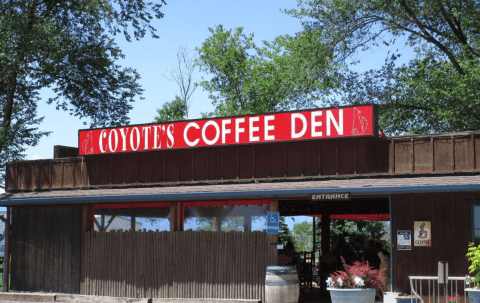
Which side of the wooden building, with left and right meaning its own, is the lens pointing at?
front

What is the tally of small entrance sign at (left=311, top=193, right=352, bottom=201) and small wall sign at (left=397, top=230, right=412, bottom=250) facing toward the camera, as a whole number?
2

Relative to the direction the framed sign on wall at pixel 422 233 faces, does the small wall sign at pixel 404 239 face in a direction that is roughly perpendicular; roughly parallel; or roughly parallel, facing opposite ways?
roughly parallel

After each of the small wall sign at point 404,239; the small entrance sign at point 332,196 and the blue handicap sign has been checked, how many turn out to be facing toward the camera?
3

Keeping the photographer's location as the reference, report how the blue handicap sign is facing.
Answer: facing the viewer

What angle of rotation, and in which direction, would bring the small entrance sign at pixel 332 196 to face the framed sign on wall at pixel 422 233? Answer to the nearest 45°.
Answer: approximately 90° to its left

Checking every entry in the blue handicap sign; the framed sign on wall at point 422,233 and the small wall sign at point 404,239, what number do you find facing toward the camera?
3

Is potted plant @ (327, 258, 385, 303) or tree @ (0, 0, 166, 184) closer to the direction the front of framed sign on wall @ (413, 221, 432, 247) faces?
the potted plant

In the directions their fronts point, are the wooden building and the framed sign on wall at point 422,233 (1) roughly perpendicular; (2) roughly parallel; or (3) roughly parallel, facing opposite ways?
roughly parallel

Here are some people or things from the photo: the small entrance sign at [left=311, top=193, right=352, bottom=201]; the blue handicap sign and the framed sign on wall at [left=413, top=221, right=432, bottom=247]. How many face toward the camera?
3

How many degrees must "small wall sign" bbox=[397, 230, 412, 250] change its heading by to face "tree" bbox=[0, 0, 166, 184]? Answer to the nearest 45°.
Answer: approximately 135° to its right

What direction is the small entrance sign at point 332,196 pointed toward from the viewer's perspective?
toward the camera

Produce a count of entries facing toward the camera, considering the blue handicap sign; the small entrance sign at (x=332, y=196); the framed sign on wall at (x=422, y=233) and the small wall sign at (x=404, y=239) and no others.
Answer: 4
